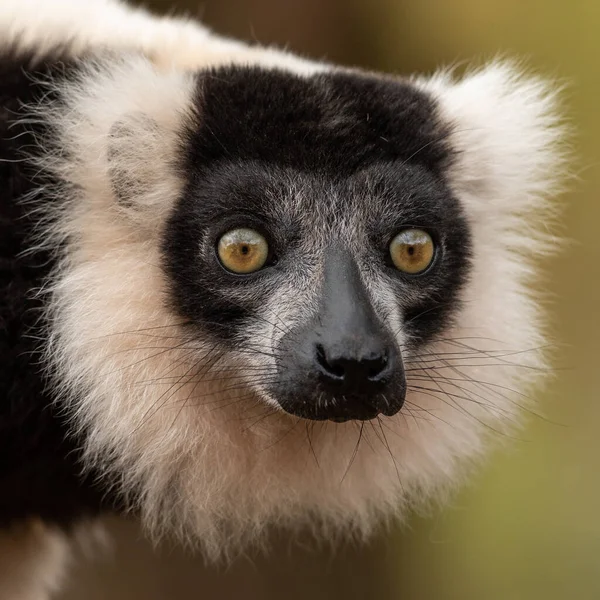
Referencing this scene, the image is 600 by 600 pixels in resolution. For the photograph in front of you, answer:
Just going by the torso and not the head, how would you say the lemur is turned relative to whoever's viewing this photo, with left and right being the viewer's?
facing the viewer and to the right of the viewer
